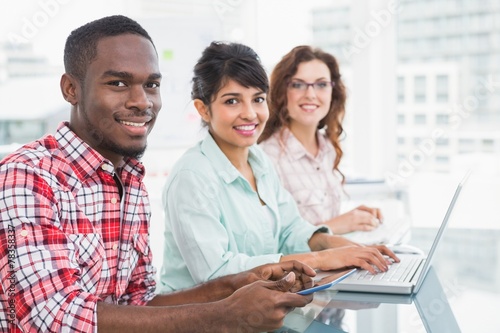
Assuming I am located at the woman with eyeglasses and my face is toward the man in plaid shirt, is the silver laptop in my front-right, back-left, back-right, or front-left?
front-left

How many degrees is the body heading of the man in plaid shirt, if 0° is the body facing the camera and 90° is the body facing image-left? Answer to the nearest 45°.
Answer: approximately 315°

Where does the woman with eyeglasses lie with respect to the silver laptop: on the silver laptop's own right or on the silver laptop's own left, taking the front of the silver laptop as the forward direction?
on the silver laptop's own right

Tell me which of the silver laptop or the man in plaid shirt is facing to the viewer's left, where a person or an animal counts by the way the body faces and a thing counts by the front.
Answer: the silver laptop

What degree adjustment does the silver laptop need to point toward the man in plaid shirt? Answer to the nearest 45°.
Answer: approximately 45° to its left

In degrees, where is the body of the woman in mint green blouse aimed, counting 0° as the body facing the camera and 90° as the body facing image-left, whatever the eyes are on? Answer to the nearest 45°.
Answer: approximately 315°

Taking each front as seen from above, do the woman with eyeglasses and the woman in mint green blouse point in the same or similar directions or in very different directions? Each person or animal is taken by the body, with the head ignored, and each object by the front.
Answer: same or similar directions

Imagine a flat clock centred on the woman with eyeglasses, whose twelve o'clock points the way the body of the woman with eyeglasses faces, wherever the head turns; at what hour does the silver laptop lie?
The silver laptop is roughly at 1 o'clock from the woman with eyeglasses.

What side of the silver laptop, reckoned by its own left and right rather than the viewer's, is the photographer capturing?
left

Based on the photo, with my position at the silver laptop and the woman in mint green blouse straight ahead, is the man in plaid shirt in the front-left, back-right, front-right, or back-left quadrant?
front-left

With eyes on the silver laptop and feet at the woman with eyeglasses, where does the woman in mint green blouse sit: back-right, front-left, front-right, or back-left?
front-right

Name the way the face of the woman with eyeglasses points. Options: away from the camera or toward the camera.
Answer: toward the camera

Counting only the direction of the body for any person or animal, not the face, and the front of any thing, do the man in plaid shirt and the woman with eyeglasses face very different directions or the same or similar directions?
same or similar directions

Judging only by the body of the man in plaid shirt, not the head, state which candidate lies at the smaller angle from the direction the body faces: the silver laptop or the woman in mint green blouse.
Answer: the silver laptop

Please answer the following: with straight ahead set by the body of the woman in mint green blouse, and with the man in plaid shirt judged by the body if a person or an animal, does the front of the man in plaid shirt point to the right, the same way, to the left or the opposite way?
the same way
